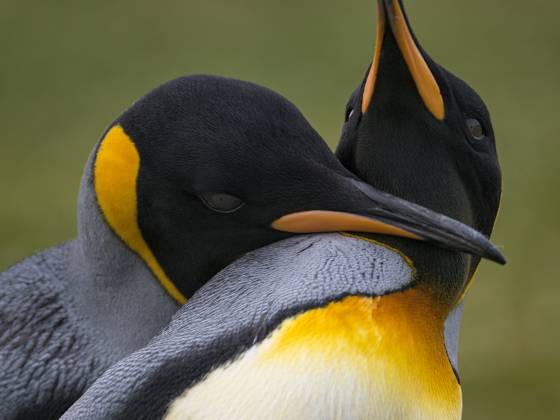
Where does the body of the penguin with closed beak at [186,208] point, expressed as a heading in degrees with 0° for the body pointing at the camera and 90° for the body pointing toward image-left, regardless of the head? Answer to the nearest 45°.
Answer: approximately 270°

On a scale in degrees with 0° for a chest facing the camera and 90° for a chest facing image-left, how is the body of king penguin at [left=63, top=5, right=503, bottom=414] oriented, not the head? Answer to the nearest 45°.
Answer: approximately 315°
